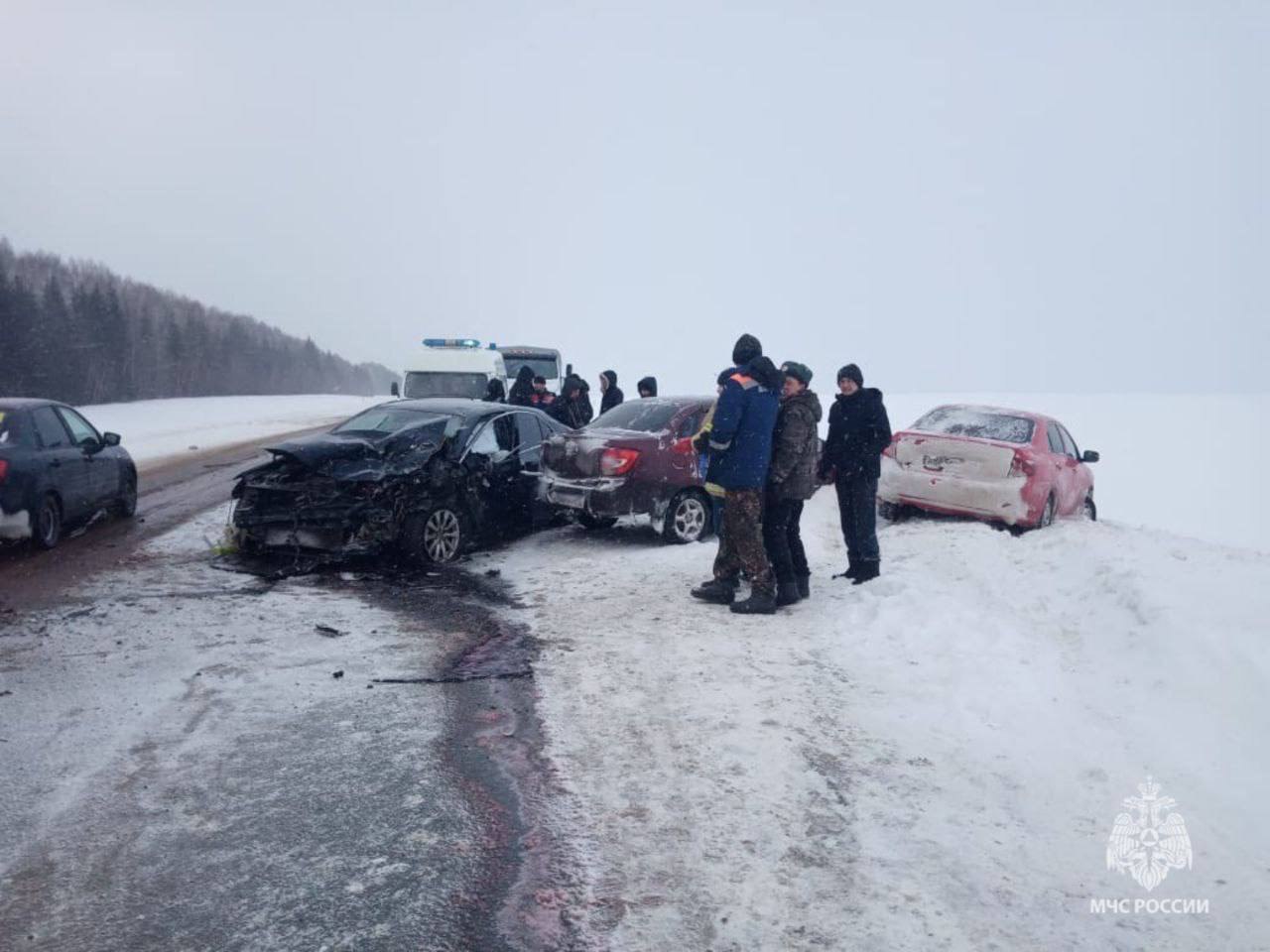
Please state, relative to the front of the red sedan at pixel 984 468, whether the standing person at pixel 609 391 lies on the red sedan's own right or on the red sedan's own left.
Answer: on the red sedan's own left

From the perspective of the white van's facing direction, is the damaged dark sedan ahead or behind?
ahead

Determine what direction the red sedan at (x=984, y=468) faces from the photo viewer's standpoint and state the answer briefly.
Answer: facing away from the viewer and to the right of the viewer

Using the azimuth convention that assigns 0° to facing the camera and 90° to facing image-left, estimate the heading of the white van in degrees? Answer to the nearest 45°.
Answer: approximately 0°

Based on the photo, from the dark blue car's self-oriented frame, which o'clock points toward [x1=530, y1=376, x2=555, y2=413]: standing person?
The standing person is roughly at 1 o'clock from the dark blue car.

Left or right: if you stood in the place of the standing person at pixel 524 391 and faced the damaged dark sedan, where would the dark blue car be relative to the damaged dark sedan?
right

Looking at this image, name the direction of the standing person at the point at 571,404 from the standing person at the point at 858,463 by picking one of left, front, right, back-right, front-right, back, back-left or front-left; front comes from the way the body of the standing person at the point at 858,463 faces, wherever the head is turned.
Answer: right

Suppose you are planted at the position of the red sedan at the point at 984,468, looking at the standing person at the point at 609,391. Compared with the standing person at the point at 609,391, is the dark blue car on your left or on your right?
left

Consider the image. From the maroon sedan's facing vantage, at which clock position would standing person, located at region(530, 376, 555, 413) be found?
The standing person is roughly at 10 o'clock from the maroon sedan.

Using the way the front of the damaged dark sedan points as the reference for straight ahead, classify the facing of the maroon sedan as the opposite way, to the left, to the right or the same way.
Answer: the opposite way
